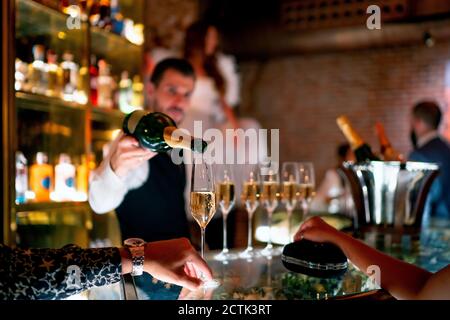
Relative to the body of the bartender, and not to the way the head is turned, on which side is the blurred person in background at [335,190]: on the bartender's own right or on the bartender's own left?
on the bartender's own left

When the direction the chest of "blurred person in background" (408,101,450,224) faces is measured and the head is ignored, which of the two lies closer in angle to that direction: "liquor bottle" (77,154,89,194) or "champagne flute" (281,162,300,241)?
the liquor bottle

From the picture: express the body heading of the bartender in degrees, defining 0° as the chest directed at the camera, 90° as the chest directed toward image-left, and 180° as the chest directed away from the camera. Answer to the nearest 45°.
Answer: approximately 315°

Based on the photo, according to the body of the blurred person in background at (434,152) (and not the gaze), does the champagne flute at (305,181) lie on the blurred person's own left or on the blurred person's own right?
on the blurred person's own left

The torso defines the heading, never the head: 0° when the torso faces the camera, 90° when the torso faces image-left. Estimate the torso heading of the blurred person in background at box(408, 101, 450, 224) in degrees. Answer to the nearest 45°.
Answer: approximately 135°
